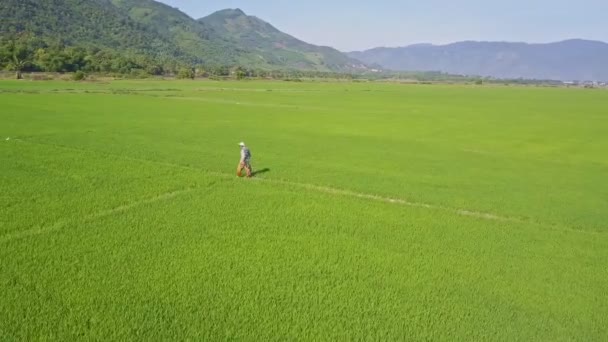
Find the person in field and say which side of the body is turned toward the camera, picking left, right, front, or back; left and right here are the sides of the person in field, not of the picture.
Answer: left
